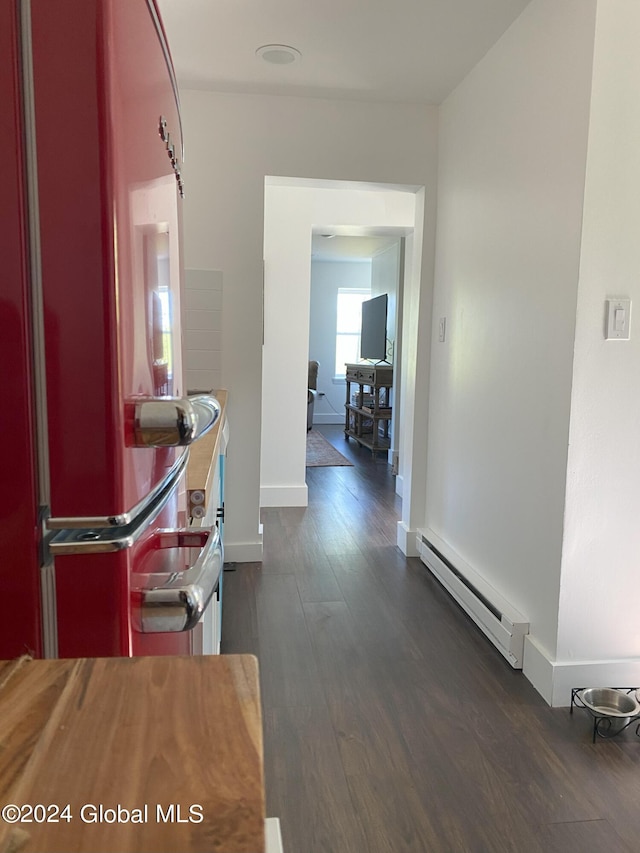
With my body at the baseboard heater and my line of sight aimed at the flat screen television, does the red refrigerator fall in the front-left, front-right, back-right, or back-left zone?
back-left

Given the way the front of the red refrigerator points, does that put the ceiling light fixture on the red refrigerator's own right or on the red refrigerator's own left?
on the red refrigerator's own left

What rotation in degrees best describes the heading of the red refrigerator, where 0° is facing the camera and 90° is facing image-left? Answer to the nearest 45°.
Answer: approximately 270°

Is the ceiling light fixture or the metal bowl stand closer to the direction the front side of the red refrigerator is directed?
the metal bowl stand

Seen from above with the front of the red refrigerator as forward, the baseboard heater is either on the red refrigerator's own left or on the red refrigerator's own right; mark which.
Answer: on the red refrigerator's own left

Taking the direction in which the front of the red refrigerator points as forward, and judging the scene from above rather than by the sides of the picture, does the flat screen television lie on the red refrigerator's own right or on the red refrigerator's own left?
on the red refrigerator's own left
